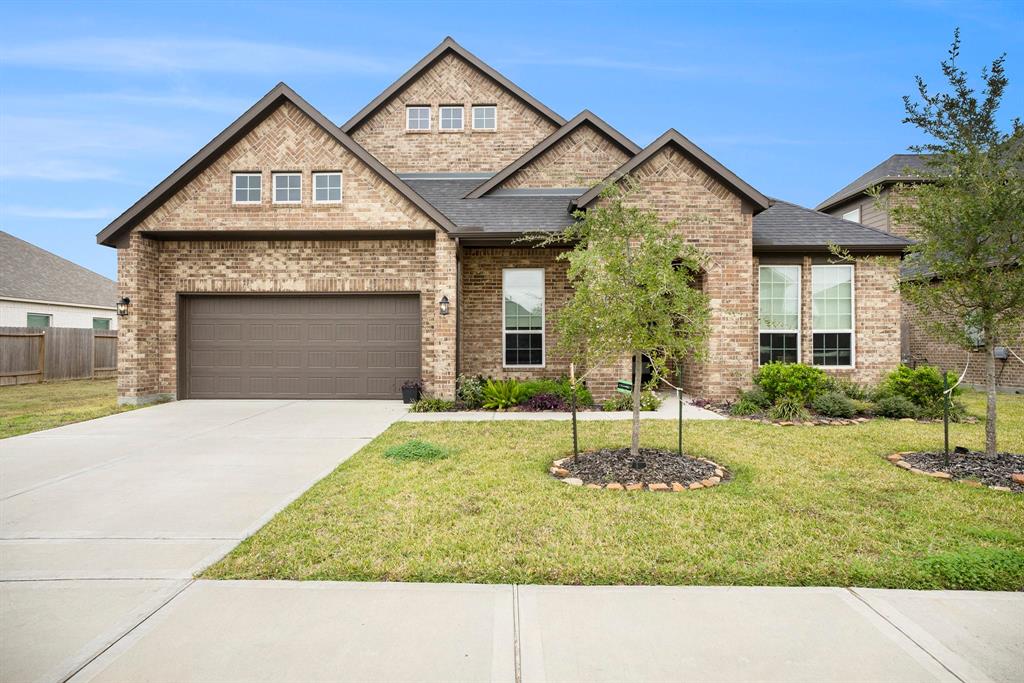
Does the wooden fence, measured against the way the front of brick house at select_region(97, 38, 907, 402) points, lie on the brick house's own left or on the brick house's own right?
on the brick house's own right

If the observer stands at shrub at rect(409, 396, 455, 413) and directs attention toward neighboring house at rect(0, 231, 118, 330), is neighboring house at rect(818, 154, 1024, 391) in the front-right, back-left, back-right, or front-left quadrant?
back-right

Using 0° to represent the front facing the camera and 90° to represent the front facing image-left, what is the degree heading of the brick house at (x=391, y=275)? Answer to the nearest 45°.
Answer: approximately 0°

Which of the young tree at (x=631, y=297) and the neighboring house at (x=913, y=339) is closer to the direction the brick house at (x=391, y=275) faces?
the young tree

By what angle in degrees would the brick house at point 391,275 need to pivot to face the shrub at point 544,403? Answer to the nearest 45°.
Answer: approximately 45° to its left

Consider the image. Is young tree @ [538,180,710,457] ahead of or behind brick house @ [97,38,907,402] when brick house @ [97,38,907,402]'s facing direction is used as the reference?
ahead

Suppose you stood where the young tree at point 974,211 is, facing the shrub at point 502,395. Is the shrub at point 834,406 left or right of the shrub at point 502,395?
right

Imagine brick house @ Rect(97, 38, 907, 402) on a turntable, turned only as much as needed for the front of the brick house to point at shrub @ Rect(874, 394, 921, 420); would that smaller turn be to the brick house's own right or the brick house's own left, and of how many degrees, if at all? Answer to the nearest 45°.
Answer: approximately 90° to the brick house's own left

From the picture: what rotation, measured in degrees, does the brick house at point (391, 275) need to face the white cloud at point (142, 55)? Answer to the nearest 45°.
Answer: approximately 135° to its right
